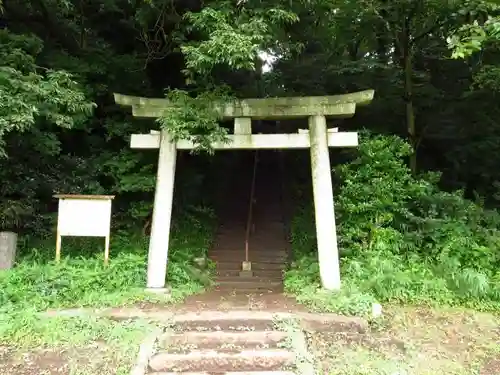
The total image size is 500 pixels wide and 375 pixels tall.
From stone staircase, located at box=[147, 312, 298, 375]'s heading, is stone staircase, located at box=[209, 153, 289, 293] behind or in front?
behind

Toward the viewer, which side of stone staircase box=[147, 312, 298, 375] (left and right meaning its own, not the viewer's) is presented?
front

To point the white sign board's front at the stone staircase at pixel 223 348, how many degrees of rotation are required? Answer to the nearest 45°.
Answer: approximately 45° to its left

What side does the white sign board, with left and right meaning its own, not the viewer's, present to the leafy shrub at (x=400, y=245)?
left

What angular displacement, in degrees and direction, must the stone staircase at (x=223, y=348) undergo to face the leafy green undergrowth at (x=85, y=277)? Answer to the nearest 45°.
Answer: approximately 135° to its right

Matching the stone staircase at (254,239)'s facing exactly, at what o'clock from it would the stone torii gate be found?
The stone torii gate is roughly at 12 o'clock from the stone staircase.

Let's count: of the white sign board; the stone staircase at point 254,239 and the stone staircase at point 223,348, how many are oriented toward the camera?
3
